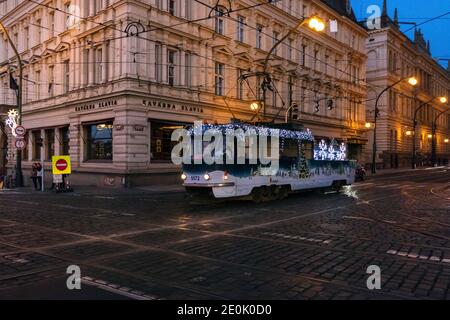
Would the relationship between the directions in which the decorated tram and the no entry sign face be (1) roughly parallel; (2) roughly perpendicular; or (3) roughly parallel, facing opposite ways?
roughly perpendicular

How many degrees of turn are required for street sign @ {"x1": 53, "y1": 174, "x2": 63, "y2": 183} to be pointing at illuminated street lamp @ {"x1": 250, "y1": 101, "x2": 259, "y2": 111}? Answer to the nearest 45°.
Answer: approximately 90° to its left

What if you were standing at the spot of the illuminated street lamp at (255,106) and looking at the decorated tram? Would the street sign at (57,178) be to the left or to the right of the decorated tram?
right

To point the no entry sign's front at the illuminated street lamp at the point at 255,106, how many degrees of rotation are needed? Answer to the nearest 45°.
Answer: approximately 90° to its left

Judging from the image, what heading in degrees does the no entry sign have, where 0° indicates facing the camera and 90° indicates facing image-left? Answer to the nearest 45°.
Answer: approximately 0°

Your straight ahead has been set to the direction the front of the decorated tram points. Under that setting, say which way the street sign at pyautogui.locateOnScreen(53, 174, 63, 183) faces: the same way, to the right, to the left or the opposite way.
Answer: to the left

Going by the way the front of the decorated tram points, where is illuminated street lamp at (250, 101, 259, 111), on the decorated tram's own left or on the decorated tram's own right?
on the decorated tram's own right
